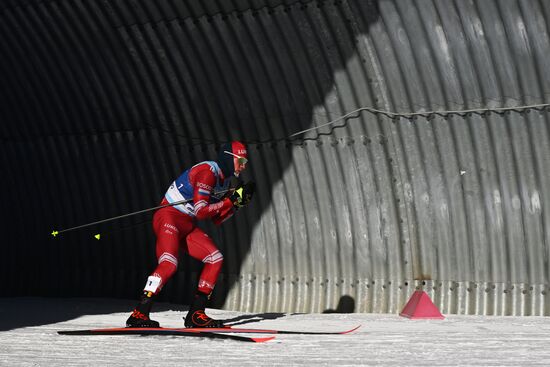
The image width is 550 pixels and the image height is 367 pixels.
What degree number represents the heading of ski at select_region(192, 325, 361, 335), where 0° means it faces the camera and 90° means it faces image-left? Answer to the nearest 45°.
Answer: approximately 270°

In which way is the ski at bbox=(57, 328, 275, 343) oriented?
to the viewer's right

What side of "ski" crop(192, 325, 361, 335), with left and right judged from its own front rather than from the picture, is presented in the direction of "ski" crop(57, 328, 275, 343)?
back

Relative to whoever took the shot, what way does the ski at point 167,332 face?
facing to the right of the viewer

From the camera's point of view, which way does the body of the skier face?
to the viewer's right

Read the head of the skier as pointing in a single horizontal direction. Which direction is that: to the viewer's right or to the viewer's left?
to the viewer's right

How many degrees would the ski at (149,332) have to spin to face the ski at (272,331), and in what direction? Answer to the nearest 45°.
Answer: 0° — it already faces it
